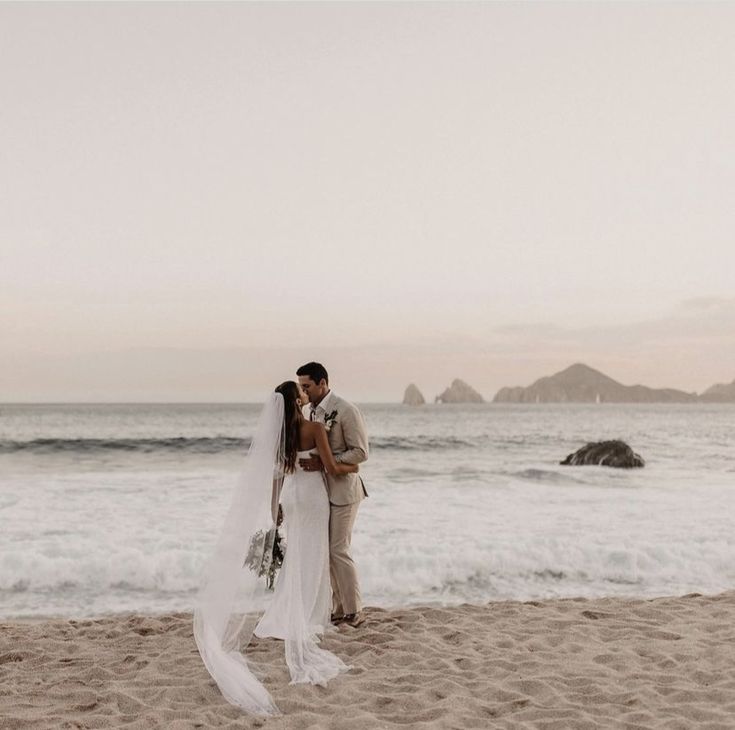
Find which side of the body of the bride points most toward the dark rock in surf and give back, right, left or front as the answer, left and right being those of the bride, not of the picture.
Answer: front

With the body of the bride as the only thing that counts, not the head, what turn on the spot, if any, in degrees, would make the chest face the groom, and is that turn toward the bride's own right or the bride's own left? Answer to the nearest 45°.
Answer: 0° — they already face them

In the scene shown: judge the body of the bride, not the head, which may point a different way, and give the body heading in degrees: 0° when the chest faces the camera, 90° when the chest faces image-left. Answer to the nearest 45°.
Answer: approximately 225°
